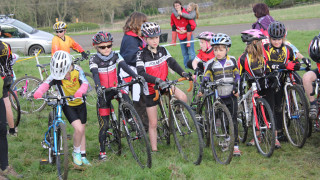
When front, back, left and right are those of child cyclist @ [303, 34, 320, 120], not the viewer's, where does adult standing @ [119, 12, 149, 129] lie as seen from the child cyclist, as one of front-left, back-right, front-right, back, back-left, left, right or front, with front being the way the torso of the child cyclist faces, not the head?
front-right

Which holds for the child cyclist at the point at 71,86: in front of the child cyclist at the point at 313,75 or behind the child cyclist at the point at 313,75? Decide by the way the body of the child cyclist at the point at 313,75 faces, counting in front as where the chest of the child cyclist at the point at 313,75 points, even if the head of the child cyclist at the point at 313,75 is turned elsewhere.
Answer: in front

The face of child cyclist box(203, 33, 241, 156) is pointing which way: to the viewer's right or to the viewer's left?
to the viewer's left

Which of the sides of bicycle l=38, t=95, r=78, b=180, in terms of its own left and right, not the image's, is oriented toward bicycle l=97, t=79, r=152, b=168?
left

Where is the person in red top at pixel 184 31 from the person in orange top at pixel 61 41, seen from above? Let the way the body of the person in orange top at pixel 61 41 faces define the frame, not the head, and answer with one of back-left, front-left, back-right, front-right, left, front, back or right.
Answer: back-left

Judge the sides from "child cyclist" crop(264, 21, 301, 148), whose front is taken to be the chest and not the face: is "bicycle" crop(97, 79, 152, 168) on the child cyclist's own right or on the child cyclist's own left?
on the child cyclist's own right
